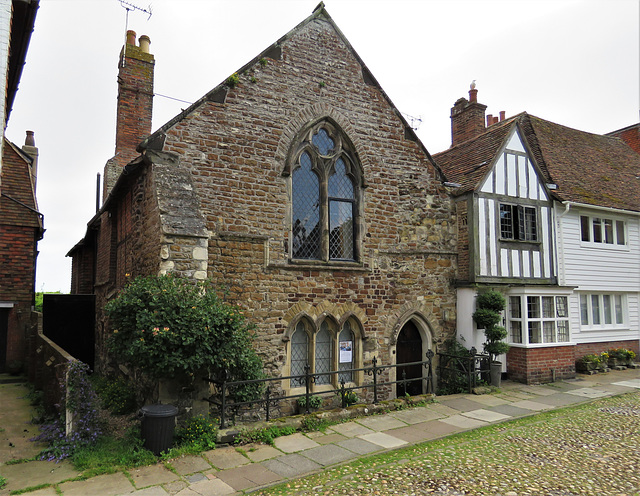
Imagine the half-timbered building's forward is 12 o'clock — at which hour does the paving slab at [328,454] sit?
The paving slab is roughly at 2 o'clock from the half-timbered building.

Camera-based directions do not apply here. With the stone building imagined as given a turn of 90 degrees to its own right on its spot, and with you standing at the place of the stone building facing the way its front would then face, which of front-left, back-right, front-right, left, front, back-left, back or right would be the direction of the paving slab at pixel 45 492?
front

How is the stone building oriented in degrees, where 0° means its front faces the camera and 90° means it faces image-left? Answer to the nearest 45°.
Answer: approximately 315°

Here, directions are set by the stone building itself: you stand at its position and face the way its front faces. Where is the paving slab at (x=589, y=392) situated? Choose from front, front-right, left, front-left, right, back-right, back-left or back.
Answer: front-left

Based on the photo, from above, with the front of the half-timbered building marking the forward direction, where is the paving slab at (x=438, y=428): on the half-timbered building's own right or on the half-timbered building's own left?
on the half-timbered building's own right

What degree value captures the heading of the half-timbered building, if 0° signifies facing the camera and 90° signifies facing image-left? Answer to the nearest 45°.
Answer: approximately 315°

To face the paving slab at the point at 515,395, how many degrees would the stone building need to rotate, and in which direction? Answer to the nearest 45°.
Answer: approximately 45° to its left

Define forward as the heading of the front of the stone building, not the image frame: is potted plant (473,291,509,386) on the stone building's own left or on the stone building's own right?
on the stone building's own left
